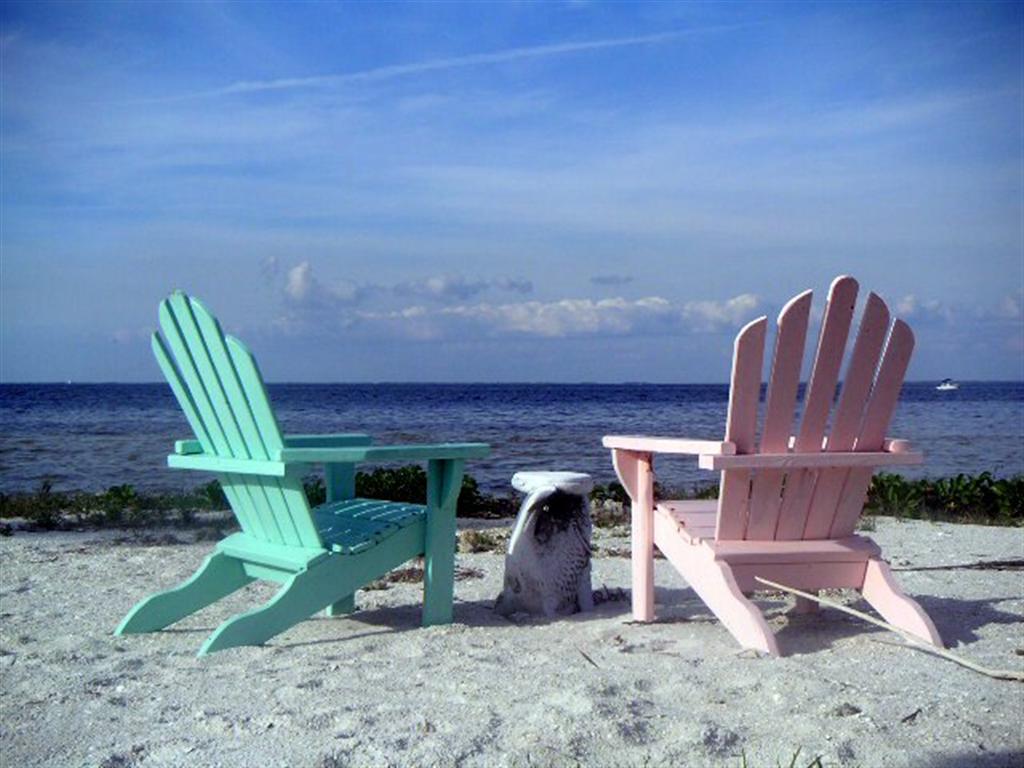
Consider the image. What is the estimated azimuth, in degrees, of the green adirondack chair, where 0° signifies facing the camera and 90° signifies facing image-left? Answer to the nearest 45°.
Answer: approximately 225°

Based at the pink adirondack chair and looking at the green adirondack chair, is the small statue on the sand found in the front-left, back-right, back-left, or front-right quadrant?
front-right

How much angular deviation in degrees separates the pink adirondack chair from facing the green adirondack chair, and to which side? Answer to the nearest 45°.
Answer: approximately 45° to its left

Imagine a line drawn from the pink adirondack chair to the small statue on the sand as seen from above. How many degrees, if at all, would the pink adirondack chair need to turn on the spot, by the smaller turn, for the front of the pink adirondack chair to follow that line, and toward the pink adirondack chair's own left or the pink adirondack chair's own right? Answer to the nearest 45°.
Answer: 0° — it already faces it

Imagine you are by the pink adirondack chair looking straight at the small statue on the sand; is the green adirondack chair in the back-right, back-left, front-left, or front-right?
front-left

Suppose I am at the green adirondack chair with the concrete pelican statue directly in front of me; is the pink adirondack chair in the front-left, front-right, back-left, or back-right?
front-right

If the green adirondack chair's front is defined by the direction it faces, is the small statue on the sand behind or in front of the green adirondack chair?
in front

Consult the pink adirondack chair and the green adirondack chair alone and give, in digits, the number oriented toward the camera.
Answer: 0

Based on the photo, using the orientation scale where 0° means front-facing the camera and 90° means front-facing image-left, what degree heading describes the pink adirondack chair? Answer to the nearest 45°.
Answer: approximately 135°

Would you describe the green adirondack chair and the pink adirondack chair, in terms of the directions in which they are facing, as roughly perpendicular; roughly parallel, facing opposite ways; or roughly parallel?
roughly perpendicular

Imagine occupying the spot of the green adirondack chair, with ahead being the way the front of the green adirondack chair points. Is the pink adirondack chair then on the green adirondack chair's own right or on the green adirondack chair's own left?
on the green adirondack chair's own right
